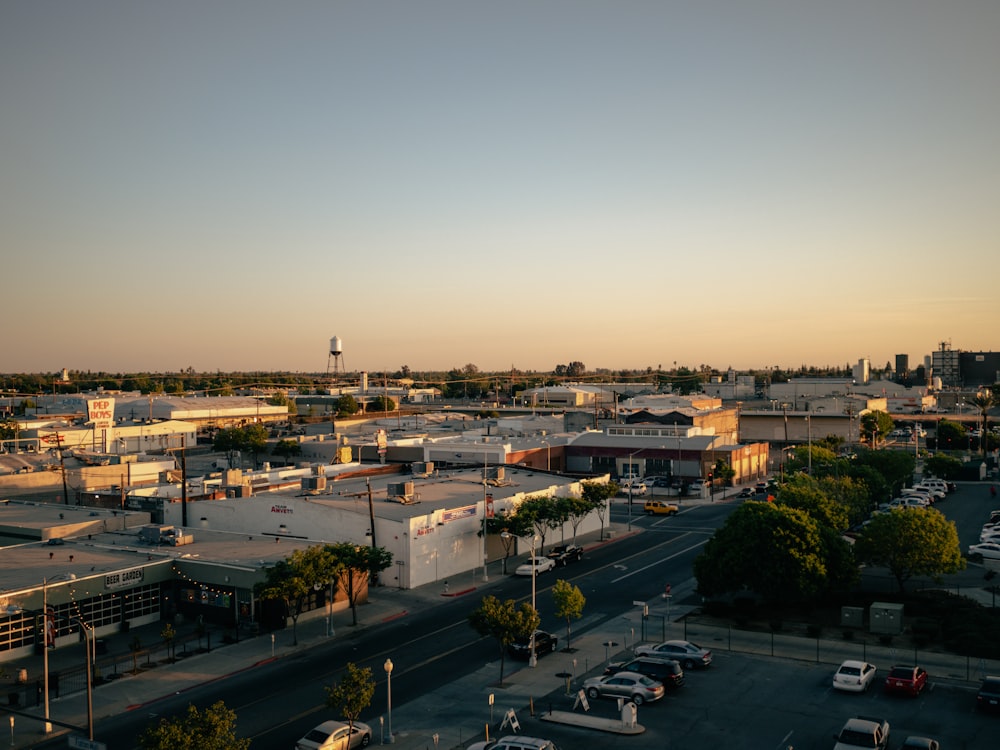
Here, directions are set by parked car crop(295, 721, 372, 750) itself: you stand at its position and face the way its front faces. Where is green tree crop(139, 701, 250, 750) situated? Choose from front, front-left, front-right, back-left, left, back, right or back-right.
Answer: back

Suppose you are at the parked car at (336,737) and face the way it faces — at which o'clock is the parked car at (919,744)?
the parked car at (919,744) is roughly at 2 o'clock from the parked car at (336,737).

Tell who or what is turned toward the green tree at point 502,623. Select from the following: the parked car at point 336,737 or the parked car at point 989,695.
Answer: the parked car at point 336,737

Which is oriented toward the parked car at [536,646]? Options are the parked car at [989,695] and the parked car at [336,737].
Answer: the parked car at [336,737]

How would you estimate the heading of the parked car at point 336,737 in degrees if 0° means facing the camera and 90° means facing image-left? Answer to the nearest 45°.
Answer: approximately 225°
